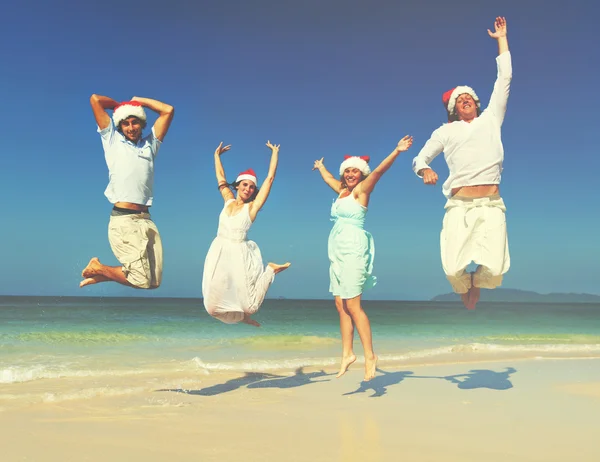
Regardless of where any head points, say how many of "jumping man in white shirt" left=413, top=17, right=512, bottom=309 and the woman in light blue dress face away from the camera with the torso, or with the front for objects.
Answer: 0

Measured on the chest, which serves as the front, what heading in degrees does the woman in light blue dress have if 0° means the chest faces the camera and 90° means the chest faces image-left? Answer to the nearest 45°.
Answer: approximately 45°

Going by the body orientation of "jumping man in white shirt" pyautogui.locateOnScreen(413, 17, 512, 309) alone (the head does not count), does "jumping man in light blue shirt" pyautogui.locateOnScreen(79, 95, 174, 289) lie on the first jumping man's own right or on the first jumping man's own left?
on the first jumping man's own right

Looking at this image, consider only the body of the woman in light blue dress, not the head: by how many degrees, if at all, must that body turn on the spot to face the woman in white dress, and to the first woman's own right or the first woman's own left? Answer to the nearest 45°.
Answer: approximately 45° to the first woman's own right

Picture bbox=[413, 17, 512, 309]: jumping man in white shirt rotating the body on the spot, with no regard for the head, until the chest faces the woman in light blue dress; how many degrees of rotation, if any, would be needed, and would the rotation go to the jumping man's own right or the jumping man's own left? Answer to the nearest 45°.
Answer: approximately 135° to the jumping man's own right

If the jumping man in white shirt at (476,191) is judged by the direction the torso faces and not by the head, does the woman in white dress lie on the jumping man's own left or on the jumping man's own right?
on the jumping man's own right

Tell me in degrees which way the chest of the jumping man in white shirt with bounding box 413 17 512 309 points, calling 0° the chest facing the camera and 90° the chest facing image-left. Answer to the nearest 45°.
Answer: approximately 0°

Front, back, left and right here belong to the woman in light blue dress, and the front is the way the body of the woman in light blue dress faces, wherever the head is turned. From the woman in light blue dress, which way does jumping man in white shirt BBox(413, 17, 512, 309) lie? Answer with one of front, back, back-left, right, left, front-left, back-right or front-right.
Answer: left
